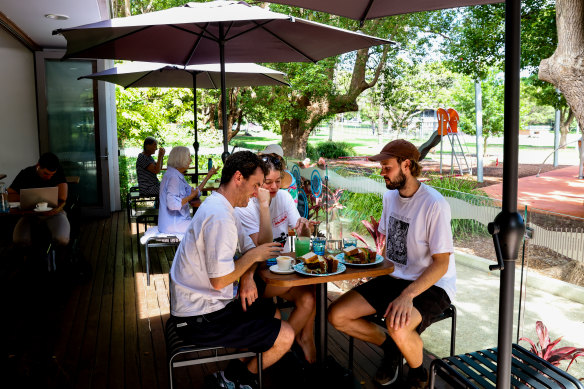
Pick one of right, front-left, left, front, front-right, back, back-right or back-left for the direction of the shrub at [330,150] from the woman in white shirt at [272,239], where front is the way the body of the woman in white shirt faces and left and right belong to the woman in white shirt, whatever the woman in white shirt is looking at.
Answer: back-left

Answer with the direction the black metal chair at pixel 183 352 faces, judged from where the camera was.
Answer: facing to the right of the viewer

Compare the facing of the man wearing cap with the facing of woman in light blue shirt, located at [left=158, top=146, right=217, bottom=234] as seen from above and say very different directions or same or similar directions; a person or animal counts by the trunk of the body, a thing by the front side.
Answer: very different directions

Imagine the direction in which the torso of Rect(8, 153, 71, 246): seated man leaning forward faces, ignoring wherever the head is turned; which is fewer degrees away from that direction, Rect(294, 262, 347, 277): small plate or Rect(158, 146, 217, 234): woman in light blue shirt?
the small plate

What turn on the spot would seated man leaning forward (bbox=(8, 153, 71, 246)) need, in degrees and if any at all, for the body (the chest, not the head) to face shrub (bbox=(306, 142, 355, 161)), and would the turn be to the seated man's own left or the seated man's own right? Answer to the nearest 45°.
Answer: approximately 135° to the seated man's own left

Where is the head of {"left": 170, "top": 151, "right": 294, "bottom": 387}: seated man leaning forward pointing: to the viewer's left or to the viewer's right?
to the viewer's right

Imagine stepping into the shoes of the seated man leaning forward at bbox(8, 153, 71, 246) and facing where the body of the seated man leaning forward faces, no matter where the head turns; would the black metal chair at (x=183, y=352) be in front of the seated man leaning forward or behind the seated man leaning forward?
in front

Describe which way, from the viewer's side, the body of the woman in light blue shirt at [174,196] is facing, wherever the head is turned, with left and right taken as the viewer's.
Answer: facing to the right of the viewer

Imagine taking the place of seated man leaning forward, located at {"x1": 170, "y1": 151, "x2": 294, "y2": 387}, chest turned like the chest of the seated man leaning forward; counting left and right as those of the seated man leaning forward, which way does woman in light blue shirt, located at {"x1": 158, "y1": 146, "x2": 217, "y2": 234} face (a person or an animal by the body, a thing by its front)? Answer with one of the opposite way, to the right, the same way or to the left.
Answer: the same way

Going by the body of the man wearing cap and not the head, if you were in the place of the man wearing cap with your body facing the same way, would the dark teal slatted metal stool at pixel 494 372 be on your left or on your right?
on your left

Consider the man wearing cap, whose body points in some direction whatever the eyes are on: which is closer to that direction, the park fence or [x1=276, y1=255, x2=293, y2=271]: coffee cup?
the coffee cup

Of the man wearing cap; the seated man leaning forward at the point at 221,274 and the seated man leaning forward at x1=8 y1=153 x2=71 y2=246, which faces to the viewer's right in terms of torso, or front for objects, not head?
the seated man leaning forward at the point at 221,274

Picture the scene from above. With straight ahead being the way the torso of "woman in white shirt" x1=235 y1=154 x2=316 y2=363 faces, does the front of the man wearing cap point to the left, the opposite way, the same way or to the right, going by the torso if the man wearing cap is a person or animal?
to the right

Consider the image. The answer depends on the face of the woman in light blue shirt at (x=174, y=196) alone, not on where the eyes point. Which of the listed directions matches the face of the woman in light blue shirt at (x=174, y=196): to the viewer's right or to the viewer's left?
to the viewer's right

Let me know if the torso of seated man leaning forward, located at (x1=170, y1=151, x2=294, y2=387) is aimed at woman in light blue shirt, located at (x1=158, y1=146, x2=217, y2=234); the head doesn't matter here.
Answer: no

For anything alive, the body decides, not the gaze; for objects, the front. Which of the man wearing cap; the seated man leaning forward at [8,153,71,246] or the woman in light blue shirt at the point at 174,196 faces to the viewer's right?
the woman in light blue shirt

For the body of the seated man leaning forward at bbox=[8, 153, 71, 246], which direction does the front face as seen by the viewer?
toward the camera

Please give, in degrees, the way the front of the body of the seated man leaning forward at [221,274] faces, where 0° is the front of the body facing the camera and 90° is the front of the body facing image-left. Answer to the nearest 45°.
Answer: approximately 270°
